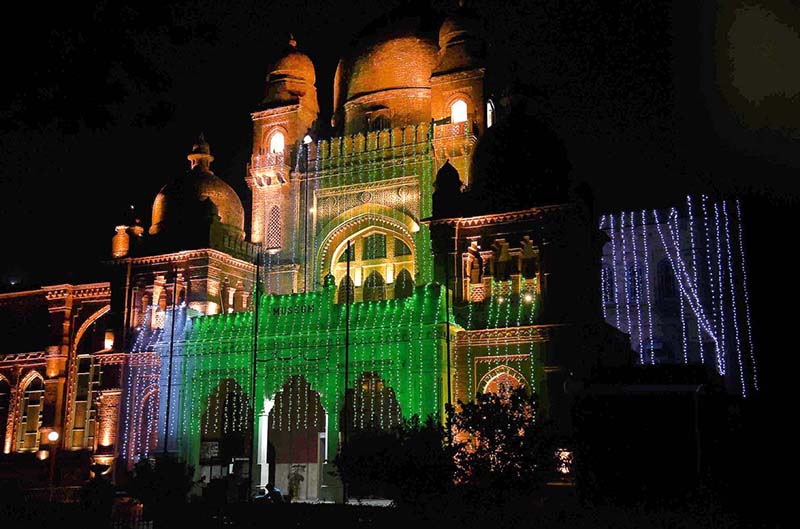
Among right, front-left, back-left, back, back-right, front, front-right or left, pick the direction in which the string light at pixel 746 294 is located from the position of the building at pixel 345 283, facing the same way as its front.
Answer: back-left

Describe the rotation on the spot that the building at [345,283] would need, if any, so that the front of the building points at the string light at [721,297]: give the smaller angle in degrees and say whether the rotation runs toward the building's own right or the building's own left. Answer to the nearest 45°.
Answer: approximately 135° to the building's own left

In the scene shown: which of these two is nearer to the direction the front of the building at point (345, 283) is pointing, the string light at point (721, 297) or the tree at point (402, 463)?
the tree

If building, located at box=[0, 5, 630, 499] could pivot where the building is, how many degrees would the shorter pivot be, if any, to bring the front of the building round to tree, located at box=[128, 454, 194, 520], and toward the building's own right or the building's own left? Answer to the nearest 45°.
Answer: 0° — it already faces it

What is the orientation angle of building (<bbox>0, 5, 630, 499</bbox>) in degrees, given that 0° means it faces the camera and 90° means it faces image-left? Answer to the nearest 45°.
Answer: approximately 45°

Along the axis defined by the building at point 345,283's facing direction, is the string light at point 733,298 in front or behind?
behind

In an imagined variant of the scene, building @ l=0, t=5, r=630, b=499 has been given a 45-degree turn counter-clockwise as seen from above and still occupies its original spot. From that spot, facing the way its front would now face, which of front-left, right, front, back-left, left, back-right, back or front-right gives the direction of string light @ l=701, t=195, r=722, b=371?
left
